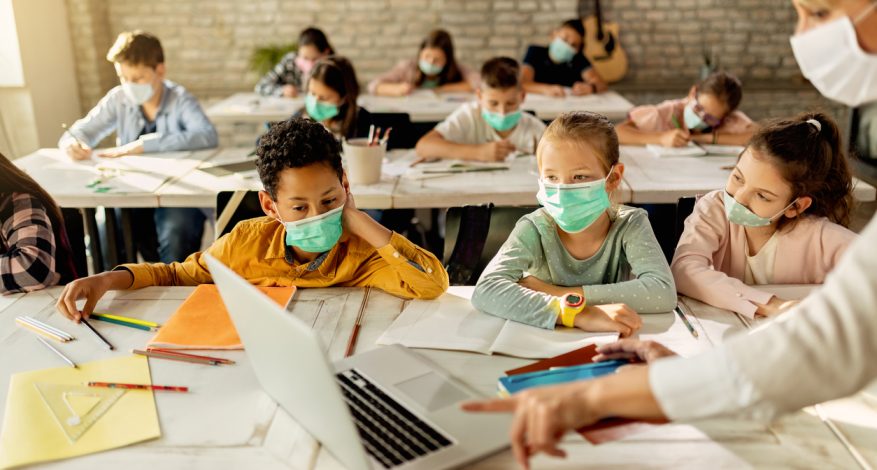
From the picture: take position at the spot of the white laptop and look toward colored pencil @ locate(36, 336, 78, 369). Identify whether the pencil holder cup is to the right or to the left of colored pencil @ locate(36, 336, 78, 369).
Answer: right

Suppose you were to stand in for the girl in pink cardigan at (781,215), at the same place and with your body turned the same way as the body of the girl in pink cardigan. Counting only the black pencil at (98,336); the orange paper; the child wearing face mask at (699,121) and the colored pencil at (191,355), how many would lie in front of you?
3

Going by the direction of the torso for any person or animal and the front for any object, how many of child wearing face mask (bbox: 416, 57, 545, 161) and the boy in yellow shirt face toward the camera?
2

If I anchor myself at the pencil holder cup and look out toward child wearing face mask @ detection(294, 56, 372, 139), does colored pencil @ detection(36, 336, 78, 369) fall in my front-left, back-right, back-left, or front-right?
back-left

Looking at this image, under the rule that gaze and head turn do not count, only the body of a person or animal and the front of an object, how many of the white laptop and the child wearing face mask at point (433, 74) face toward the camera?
1

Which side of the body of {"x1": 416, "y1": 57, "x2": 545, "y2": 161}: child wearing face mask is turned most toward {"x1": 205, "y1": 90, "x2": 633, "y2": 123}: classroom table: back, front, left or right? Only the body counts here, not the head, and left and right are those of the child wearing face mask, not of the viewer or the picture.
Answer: back

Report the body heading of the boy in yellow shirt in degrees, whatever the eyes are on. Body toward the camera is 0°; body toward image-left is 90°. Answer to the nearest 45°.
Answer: approximately 0°

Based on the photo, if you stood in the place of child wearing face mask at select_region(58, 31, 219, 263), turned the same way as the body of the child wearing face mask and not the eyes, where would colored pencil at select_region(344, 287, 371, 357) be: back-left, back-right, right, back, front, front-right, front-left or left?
front-left
